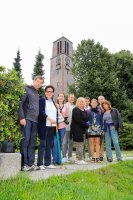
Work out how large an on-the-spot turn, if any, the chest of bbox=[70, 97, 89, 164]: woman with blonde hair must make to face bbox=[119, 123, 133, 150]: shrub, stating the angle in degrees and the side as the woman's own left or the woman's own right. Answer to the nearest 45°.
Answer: approximately 135° to the woman's own left

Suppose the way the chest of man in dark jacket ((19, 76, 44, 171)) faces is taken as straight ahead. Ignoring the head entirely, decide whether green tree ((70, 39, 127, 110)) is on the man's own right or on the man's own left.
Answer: on the man's own left

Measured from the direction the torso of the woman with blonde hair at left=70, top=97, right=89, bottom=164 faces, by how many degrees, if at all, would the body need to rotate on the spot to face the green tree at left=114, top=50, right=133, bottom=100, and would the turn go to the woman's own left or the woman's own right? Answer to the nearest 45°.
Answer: approximately 135° to the woman's own left

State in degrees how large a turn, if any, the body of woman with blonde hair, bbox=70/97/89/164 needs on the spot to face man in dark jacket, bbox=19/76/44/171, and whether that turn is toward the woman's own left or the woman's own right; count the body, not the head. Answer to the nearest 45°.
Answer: approximately 90° to the woman's own right

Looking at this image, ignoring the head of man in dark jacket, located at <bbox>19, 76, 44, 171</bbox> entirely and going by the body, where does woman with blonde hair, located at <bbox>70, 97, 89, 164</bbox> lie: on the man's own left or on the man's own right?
on the man's own left

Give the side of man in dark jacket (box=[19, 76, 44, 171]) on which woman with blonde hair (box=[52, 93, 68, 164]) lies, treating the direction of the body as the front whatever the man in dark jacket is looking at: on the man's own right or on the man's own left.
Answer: on the man's own left

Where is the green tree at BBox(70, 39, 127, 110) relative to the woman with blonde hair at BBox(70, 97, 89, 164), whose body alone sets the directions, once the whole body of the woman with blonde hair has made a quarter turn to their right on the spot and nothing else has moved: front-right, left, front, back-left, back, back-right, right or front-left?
back-right

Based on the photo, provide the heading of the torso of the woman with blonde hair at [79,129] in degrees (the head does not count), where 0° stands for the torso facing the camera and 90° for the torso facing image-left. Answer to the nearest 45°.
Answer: approximately 315°

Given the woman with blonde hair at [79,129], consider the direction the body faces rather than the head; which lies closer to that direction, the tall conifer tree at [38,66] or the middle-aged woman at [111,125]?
the middle-aged woman

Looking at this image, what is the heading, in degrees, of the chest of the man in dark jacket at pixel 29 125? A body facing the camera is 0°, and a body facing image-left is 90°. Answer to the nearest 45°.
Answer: approximately 315°
